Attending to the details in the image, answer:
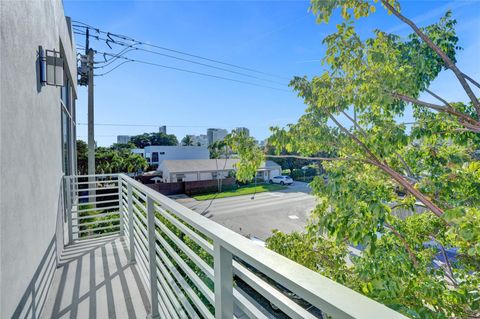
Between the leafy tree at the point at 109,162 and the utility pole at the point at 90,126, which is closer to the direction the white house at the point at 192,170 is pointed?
the utility pole

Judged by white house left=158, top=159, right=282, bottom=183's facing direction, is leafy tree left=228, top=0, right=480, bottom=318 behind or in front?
in front

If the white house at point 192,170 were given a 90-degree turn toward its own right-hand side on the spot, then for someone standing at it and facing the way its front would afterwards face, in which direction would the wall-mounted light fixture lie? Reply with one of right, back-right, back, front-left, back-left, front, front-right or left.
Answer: front-left

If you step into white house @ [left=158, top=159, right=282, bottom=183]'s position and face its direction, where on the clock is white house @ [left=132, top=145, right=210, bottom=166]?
white house @ [left=132, top=145, right=210, bottom=166] is roughly at 7 o'clock from white house @ [left=158, top=159, right=282, bottom=183].

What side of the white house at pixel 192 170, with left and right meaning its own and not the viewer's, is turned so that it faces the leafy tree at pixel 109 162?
right

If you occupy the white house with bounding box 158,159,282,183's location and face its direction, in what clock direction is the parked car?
The parked car is roughly at 10 o'clock from the white house.

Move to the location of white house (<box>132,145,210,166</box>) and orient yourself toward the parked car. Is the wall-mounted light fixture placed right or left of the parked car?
right

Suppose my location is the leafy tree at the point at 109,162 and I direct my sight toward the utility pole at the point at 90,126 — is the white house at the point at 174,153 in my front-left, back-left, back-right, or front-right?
back-left

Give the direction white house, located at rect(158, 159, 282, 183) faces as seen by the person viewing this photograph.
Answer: facing the viewer and to the right of the viewer

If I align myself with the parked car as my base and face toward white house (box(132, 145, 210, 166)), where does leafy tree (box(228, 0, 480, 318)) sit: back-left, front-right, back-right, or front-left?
back-left

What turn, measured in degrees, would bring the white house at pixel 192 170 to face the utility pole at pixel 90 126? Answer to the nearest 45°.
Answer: approximately 45° to its right

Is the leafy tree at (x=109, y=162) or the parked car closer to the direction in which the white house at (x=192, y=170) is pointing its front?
the parked car
